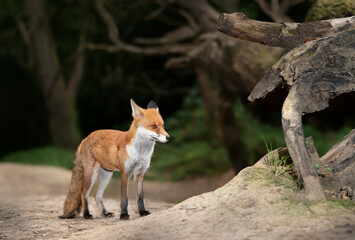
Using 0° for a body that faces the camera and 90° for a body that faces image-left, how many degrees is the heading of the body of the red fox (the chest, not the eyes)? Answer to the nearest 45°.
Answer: approximately 315°

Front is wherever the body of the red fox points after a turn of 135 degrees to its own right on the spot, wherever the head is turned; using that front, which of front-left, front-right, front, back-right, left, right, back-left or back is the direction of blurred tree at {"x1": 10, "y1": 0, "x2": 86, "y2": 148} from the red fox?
right

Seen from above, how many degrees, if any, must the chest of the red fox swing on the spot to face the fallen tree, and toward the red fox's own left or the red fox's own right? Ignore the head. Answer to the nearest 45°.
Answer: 0° — it already faces it

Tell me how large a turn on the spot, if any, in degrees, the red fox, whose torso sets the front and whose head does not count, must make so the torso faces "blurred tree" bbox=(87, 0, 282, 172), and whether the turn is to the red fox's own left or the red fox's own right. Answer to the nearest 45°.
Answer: approximately 90° to the red fox's own left
